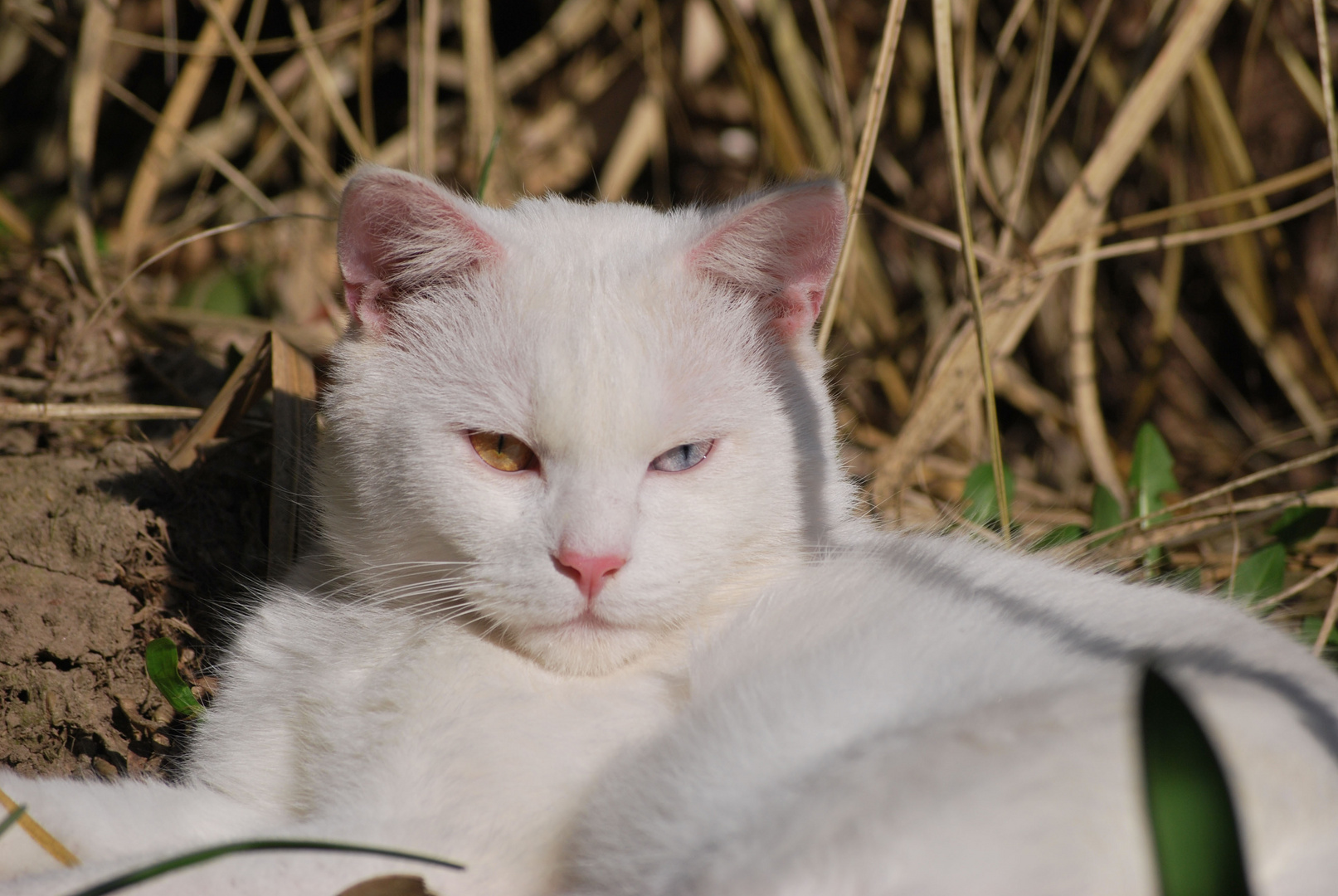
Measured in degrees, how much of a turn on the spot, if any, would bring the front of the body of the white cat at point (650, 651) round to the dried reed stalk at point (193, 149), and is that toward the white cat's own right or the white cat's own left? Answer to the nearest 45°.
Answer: approximately 90° to the white cat's own right

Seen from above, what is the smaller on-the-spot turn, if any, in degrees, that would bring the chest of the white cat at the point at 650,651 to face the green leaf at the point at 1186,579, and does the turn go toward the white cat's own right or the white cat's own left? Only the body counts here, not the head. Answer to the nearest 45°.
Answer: approximately 180°

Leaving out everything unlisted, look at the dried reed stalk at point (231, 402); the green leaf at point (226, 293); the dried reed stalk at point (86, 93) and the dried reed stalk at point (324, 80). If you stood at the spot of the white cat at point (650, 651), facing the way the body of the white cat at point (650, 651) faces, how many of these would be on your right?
4

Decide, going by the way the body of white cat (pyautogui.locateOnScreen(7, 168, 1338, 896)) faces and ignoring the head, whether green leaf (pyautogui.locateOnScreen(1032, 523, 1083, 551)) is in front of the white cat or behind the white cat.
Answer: behind

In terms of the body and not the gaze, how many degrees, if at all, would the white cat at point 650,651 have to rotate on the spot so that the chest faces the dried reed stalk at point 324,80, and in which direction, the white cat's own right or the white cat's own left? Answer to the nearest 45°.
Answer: approximately 90° to the white cat's own right

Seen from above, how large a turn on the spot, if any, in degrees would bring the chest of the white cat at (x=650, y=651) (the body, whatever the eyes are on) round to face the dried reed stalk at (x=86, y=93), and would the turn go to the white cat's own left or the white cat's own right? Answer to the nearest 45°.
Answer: approximately 90° to the white cat's own right

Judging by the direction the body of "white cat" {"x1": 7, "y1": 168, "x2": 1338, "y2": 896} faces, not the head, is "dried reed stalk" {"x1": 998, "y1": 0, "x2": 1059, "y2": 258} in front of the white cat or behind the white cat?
behind

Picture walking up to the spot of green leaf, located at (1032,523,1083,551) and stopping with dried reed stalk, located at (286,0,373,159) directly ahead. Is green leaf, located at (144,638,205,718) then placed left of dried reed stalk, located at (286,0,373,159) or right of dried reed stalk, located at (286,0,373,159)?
left

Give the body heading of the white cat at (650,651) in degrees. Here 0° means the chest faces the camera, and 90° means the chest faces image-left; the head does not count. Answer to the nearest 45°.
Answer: approximately 45°
